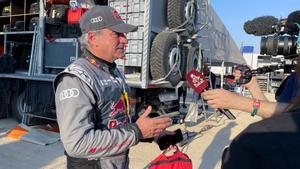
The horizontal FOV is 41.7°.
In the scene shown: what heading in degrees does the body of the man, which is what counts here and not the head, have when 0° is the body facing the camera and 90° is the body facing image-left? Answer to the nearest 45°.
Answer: approximately 270°

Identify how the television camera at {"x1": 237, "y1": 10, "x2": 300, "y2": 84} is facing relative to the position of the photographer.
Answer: facing to the left of the viewer

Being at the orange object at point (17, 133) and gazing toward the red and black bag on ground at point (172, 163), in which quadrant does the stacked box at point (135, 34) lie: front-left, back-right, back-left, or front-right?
front-left

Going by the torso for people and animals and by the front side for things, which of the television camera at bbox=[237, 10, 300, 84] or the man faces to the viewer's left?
the television camera

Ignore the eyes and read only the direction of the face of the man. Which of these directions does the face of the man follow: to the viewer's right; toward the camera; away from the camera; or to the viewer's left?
to the viewer's right

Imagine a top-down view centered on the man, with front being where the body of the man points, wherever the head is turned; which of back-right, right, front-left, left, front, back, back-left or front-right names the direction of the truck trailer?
left

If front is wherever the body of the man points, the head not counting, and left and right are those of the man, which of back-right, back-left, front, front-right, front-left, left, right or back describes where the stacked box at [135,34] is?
left

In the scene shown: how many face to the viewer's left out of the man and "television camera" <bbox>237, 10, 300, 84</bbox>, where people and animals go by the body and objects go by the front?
1
